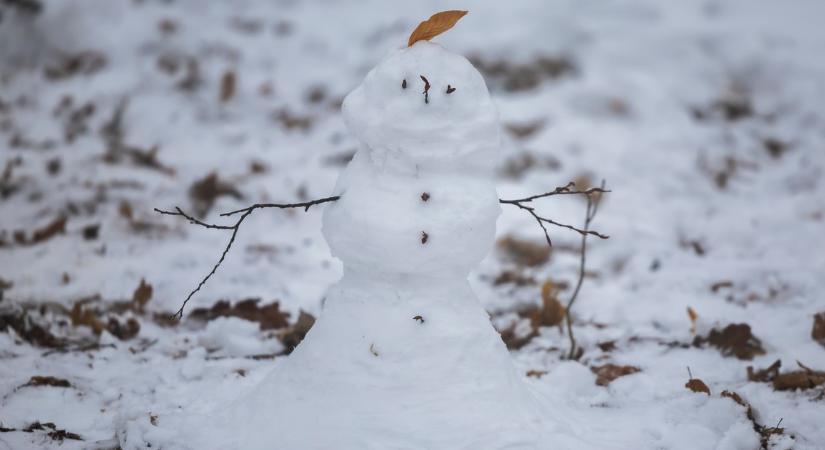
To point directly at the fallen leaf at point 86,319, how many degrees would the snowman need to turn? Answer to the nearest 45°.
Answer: approximately 135° to its right

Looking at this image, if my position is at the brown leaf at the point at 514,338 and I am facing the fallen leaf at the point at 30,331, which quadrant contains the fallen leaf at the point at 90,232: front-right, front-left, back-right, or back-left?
front-right

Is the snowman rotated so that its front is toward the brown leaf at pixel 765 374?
no

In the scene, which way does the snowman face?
toward the camera

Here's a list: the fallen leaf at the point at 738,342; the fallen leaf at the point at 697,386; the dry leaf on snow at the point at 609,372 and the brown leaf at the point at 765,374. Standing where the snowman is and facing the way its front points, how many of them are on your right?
0

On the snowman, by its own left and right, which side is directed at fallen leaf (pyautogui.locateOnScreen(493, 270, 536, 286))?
back

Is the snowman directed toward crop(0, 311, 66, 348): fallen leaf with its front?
no

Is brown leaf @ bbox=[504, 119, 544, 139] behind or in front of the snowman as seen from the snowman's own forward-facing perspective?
behind

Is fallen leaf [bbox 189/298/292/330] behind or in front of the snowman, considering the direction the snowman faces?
behind

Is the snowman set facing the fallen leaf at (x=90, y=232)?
no

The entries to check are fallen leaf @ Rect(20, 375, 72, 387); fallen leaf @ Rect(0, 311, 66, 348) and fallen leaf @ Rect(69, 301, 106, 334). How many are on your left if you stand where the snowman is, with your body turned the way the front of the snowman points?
0

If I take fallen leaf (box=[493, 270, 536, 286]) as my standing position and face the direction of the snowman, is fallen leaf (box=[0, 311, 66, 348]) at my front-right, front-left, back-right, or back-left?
front-right

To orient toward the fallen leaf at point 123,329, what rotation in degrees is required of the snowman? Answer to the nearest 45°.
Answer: approximately 135° to its right
